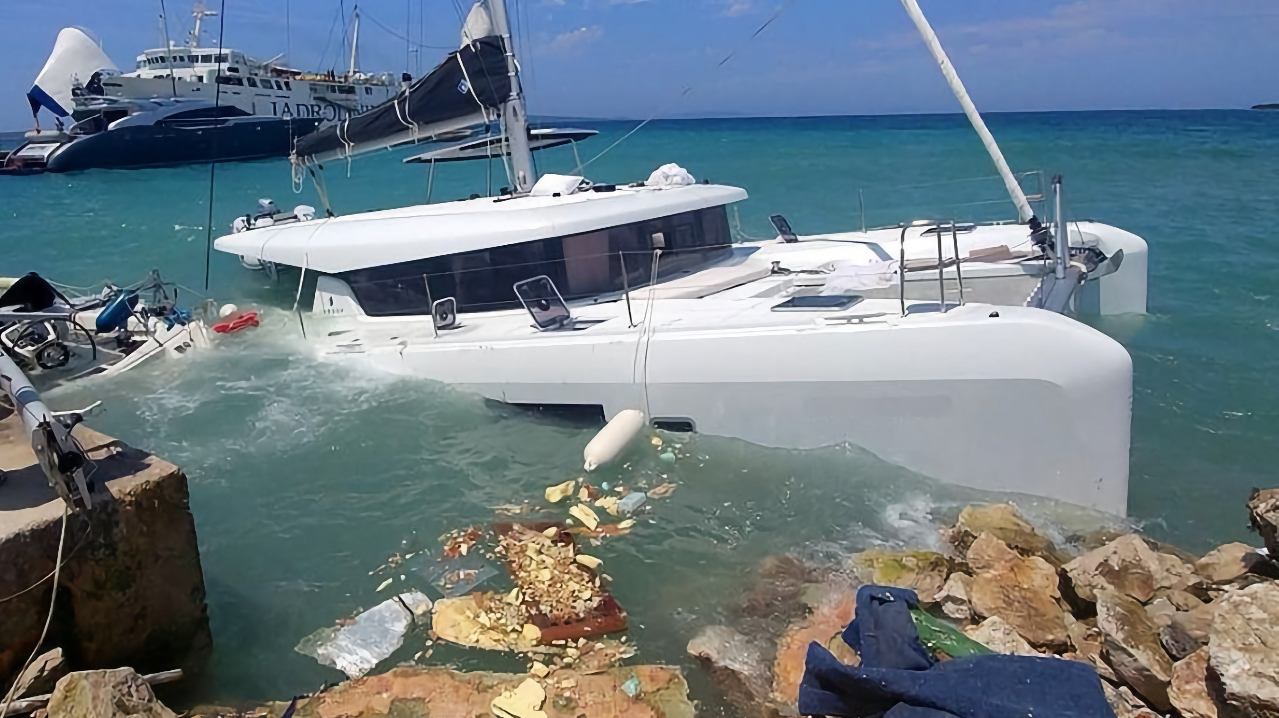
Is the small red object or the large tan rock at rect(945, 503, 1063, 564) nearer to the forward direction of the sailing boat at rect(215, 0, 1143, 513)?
the large tan rock

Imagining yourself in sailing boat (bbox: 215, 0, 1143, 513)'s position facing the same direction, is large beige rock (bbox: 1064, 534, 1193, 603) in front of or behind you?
in front

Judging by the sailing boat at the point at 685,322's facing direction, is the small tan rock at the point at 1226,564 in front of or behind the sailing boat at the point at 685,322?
in front

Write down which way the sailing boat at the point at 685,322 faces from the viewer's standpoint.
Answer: facing the viewer and to the right of the viewer

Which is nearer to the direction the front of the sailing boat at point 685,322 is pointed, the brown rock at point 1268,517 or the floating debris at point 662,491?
the brown rock

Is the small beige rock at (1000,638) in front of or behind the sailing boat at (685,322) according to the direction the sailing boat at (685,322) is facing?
in front

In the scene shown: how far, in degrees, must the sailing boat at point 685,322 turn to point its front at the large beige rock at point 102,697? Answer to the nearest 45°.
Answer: approximately 90° to its right

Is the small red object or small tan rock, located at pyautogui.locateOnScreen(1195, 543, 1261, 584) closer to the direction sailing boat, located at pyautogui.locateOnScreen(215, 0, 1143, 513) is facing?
the small tan rock
